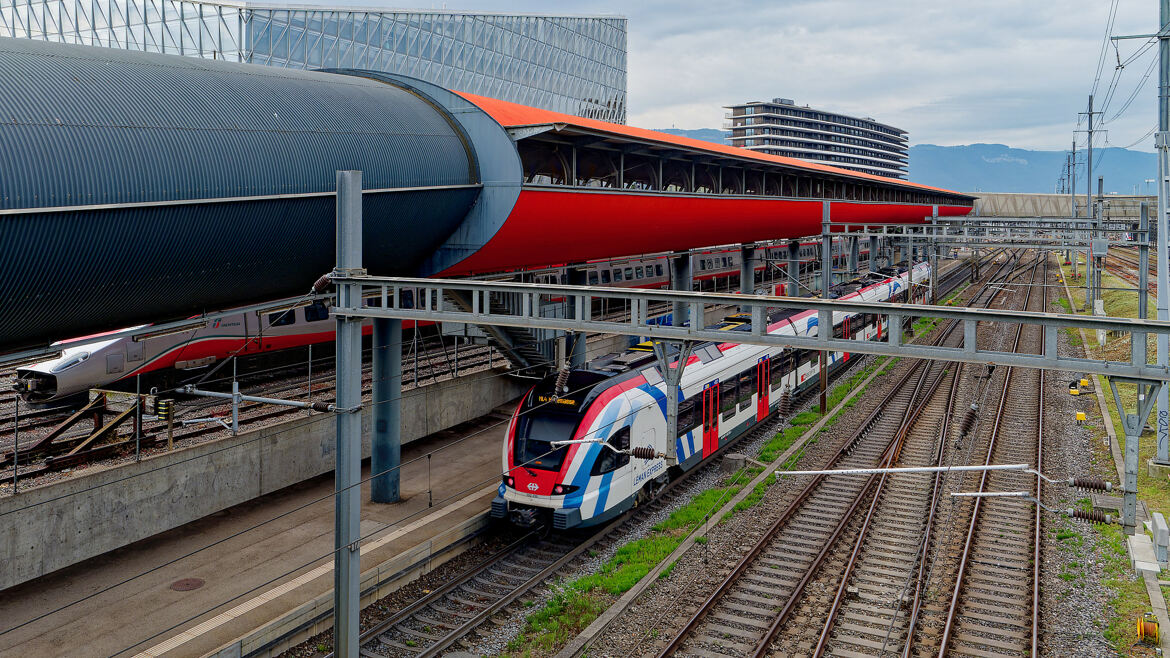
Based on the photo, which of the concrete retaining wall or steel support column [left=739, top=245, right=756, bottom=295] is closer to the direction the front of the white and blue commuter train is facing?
the concrete retaining wall

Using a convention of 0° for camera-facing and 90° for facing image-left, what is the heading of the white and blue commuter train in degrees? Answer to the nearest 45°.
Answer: approximately 45°

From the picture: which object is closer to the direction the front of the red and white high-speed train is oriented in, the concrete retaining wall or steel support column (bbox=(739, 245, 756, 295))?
the concrete retaining wall

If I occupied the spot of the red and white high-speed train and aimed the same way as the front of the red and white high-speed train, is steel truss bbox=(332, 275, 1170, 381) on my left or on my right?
on my left

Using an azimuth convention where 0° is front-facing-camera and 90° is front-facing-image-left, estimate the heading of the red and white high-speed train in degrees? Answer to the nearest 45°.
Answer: approximately 45°

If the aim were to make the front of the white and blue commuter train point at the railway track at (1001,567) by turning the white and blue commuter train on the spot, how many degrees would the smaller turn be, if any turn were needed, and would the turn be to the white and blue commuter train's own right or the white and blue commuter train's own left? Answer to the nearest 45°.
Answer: approximately 135° to the white and blue commuter train's own left

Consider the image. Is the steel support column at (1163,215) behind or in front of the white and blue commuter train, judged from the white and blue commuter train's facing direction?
behind
